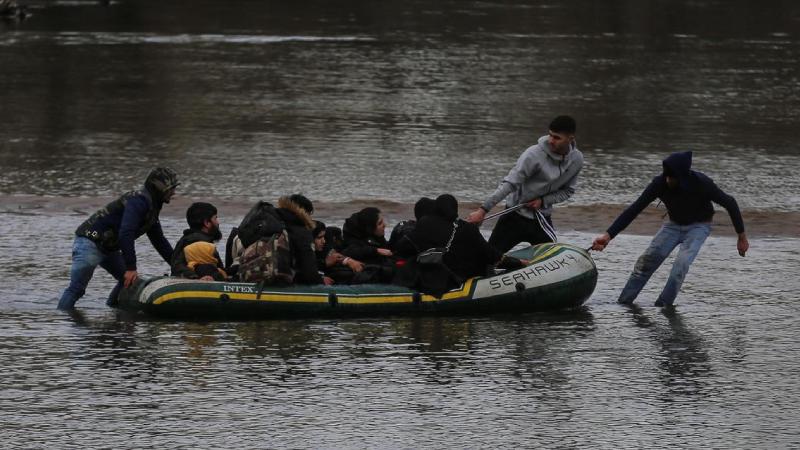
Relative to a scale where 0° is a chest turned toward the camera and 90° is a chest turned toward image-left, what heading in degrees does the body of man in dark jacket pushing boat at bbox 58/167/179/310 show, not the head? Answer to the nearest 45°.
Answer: approximately 270°

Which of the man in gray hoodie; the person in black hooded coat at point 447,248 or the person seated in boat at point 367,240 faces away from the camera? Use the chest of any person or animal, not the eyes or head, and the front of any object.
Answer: the person in black hooded coat

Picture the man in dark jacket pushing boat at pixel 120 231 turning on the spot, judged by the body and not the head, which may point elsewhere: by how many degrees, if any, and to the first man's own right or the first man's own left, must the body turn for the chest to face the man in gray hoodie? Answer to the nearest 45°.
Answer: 0° — they already face them

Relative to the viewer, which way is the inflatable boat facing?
to the viewer's right

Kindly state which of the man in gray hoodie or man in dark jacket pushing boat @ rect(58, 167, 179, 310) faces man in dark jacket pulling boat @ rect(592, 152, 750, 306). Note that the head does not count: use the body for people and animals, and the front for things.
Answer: man in dark jacket pushing boat @ rect(58, 167, 179, 310)

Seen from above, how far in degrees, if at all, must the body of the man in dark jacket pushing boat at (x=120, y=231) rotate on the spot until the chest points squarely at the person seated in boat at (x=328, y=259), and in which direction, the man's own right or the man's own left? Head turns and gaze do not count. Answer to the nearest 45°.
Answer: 0° — they already face them

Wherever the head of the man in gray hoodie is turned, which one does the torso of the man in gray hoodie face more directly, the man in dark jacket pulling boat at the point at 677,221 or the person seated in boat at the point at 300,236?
the person seated in boat

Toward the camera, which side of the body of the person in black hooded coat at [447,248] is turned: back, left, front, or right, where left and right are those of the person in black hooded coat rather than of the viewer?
back
